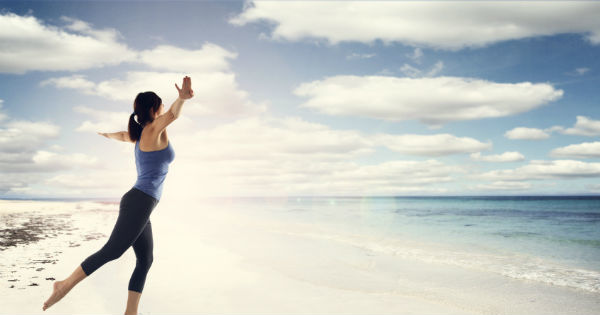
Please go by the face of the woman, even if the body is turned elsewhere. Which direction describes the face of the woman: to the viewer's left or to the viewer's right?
to the viewer's right

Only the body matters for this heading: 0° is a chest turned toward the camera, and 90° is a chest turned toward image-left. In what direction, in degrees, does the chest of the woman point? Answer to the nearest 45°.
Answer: approximately 225°
